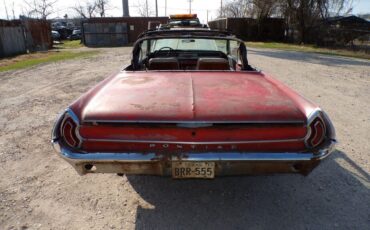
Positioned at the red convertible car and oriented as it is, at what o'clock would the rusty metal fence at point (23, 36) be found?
The rusty metal fence is roughly at 11 o'clock from the red convertible car.

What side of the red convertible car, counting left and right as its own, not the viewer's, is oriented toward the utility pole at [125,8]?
front

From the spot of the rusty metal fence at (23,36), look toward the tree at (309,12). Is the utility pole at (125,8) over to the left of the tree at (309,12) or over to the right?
left

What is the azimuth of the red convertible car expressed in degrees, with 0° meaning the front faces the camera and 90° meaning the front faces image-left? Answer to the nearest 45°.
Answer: approximately 180°

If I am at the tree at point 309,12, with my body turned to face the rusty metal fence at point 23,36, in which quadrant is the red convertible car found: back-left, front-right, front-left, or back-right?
front-left

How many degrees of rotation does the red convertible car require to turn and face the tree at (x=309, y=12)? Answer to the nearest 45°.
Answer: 0° — it already faces it
